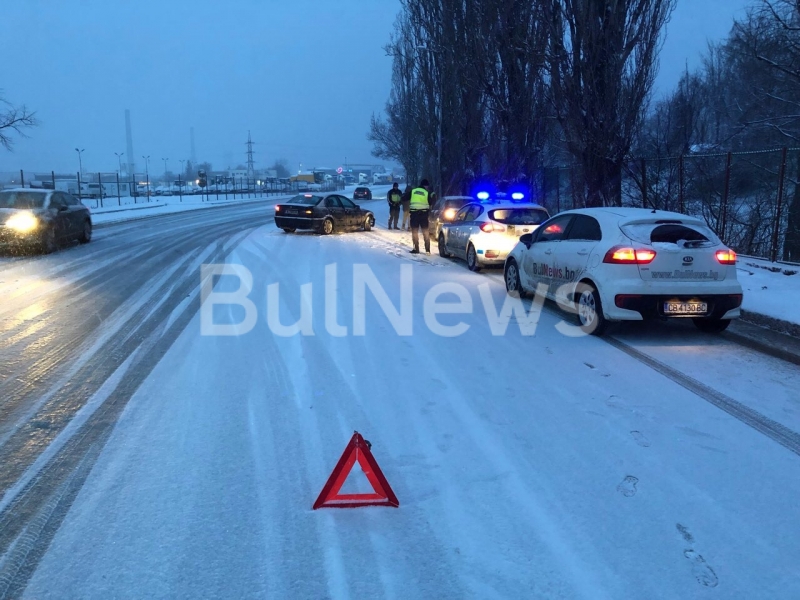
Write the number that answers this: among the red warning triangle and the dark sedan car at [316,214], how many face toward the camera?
1

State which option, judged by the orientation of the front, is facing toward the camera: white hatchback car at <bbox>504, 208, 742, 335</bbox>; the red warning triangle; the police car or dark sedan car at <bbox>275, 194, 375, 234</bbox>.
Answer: the red warning triangle

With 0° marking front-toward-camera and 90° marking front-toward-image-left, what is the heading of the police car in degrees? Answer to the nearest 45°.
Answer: approximately 135°

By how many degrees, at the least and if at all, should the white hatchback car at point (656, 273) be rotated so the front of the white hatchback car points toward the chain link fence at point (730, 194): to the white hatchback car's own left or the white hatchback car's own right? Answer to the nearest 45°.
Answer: approximately 45° to the white hatchback car's own right

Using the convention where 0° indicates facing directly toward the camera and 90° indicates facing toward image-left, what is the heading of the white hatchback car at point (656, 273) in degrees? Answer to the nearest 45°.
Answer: approximately 135°

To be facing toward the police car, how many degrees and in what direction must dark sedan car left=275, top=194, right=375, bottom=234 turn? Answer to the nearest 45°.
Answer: approximately 135° to its right

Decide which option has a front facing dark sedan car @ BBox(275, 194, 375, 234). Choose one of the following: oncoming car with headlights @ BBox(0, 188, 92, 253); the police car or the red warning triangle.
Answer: the police car

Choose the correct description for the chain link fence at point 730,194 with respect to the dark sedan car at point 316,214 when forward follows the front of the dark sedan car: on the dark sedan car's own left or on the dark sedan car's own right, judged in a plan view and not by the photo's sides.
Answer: on the dark sedan car's own right

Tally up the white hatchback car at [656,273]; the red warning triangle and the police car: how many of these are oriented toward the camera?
1

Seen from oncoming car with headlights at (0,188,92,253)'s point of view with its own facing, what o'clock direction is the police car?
The police car is roughly at 9 o'clock from the oncoming car with headlights.

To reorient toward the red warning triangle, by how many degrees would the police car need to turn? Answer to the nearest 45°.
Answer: approximately 135° to its left

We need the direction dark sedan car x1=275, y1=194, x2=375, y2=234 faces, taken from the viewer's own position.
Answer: facing away from the viewer and to the right of the viewer

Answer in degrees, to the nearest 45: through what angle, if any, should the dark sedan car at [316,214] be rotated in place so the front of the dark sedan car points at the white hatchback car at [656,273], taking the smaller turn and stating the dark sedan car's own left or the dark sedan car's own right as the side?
approximately 135° to the dark sedan car's own right

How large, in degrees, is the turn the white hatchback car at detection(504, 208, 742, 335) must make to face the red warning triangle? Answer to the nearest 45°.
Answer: approximately 135° to its left
